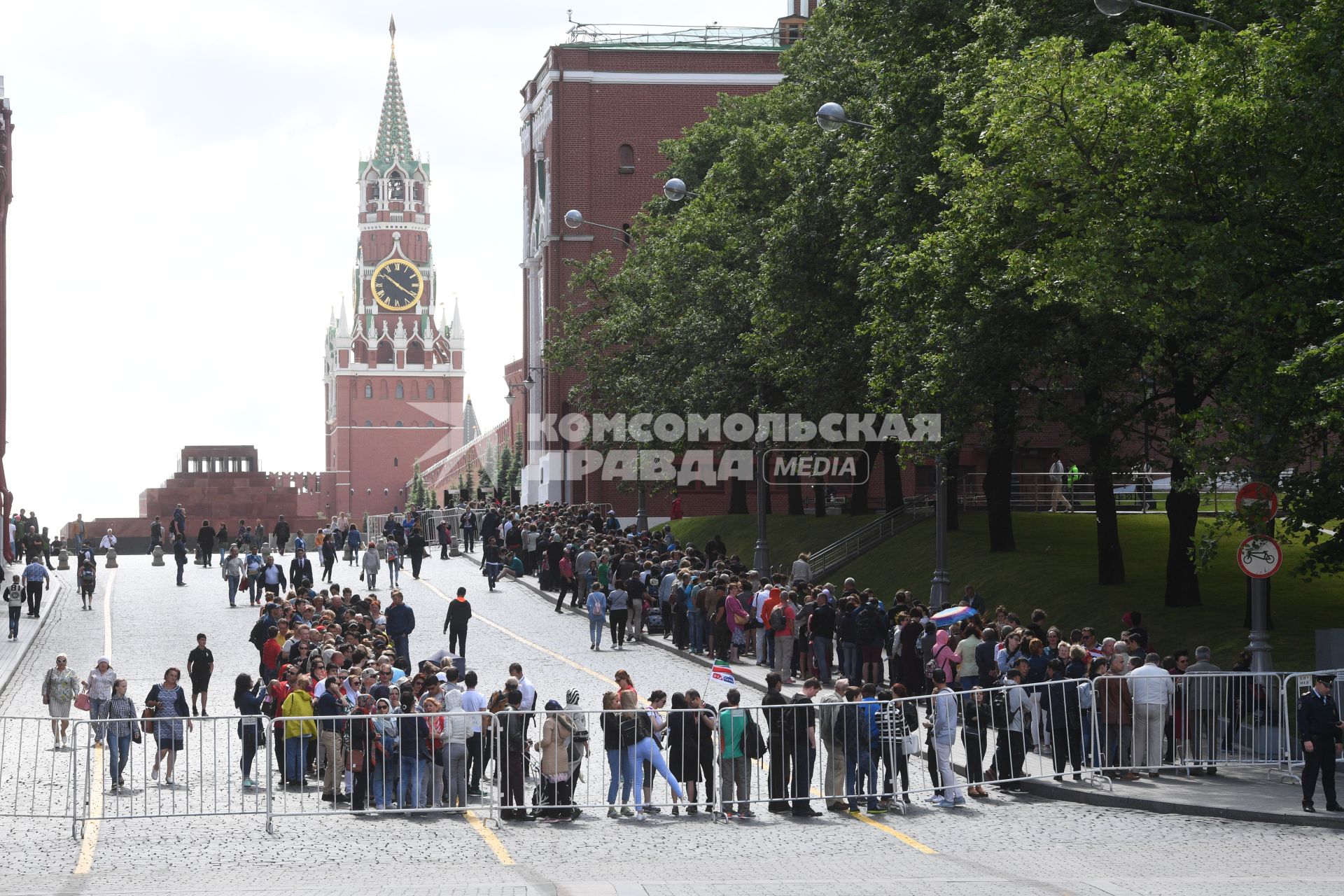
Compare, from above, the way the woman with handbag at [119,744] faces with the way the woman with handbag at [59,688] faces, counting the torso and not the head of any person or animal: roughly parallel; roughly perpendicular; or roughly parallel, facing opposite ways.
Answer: roughly parallel

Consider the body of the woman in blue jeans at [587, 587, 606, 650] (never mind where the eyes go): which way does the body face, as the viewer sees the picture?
away from the camera

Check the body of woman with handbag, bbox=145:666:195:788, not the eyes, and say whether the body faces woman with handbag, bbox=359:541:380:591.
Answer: no

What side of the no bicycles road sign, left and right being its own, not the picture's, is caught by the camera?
front

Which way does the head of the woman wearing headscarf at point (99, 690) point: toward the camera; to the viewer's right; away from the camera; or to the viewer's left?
toward the camera

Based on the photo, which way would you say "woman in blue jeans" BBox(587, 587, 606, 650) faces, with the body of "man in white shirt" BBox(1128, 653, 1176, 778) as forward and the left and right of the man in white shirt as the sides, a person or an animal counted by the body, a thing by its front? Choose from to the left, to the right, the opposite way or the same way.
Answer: the same way

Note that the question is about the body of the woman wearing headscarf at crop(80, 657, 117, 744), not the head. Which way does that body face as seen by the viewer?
toward the camera

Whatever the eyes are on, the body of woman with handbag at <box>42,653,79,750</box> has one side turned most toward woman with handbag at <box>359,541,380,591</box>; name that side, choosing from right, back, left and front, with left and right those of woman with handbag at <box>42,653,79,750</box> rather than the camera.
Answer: back

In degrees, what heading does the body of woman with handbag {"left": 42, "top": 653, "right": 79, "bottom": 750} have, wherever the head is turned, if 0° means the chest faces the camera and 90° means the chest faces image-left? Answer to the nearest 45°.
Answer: approximately 0°

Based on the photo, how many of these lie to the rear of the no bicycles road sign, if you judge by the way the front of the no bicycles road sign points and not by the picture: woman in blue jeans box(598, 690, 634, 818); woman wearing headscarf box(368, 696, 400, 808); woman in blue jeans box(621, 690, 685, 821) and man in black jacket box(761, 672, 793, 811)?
0

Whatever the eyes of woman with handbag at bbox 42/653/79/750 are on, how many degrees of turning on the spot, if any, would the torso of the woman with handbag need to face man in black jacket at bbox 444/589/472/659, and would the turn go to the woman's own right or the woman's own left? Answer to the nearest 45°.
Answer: approximately 135° to the woman's own left

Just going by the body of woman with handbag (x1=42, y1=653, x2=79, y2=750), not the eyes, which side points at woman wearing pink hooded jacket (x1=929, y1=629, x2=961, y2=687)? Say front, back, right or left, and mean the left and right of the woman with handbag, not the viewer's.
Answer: left

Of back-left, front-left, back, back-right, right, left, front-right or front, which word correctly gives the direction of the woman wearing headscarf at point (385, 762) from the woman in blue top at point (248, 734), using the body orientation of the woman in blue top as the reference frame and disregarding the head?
front-right
